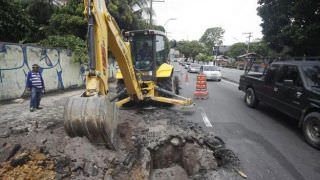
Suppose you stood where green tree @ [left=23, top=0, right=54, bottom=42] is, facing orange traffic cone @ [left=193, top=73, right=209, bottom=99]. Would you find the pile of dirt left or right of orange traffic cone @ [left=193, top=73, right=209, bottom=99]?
right

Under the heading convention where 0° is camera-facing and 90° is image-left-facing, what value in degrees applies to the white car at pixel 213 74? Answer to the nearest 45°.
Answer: approximately 315°

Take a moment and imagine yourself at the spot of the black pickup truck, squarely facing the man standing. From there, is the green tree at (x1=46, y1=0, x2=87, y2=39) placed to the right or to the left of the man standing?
right

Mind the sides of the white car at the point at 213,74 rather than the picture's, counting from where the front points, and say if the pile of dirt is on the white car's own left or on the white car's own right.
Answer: on the white car's own right

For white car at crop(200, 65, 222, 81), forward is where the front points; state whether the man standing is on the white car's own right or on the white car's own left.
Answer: on the white car's own right

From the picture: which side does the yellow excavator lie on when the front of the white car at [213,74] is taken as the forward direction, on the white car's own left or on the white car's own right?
on the white car's own right
